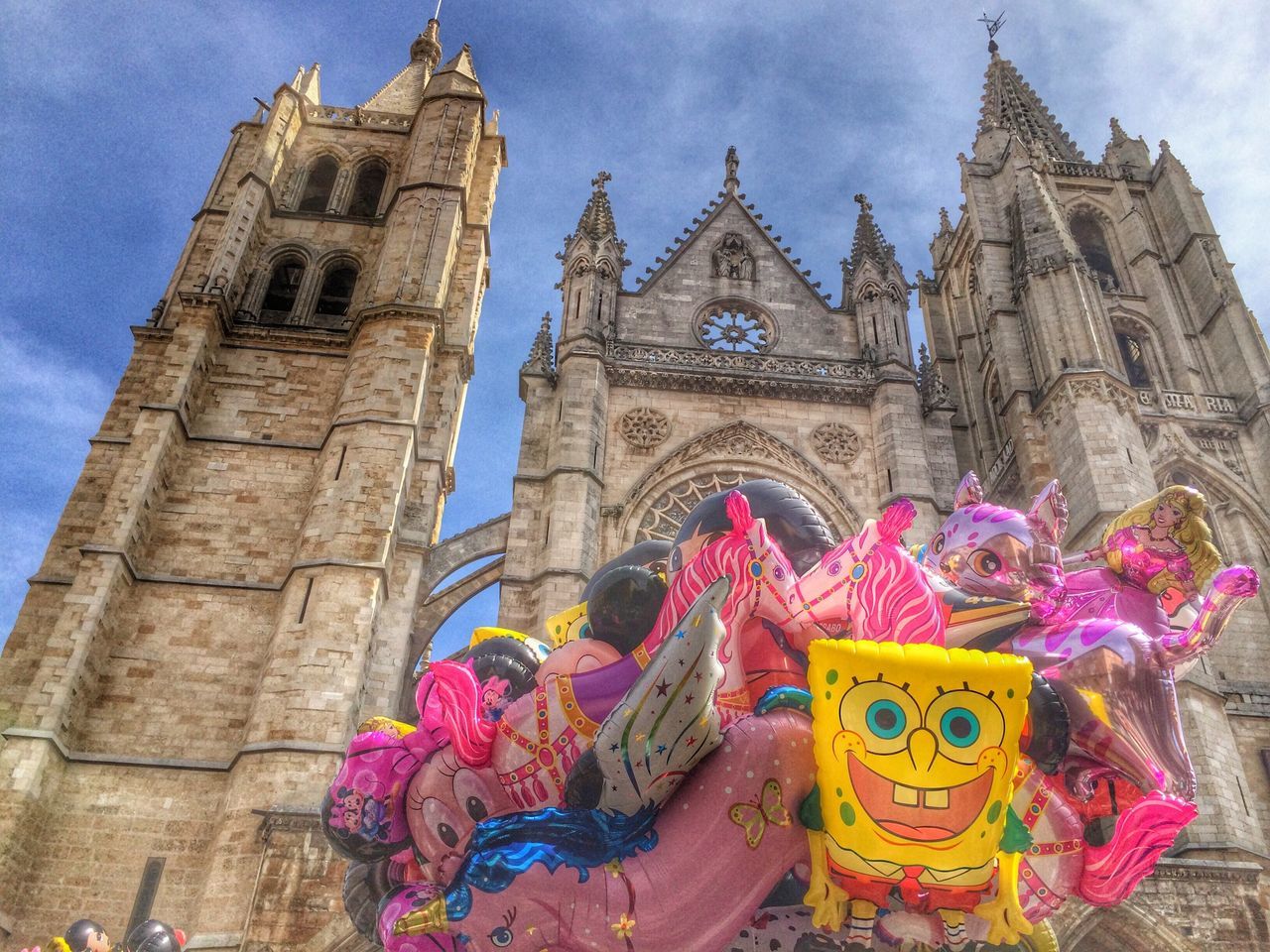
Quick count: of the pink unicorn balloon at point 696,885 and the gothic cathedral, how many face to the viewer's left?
1

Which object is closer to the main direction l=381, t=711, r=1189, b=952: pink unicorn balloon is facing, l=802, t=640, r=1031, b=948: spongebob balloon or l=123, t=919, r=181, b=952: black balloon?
the black balloon

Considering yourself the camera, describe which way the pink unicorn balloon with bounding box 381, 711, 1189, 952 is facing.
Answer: facing to the left of the viewer

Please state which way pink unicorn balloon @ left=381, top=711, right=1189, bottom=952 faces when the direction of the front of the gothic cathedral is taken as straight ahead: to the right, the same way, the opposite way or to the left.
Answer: to the right

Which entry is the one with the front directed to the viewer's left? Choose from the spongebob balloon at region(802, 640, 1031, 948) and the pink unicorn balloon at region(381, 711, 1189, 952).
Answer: the pink unicorn balloon

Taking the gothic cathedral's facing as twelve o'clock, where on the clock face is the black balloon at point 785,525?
The black balloon is roughly at 11 o'clock from the gothic cathedral.

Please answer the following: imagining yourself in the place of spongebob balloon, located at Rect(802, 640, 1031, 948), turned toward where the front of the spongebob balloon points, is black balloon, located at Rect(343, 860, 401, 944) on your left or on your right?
on your right
